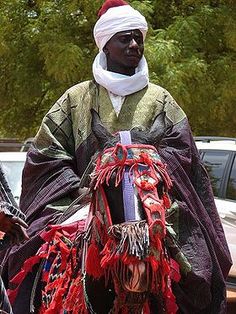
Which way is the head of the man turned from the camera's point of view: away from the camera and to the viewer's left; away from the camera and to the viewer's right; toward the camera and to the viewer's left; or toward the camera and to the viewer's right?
toward the camera and to the viewer's right

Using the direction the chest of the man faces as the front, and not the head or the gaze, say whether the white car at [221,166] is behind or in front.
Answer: behind

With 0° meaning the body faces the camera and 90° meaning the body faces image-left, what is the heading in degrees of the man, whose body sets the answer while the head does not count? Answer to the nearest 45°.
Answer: approximately 0°

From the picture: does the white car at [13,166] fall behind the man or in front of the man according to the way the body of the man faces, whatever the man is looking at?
behind
